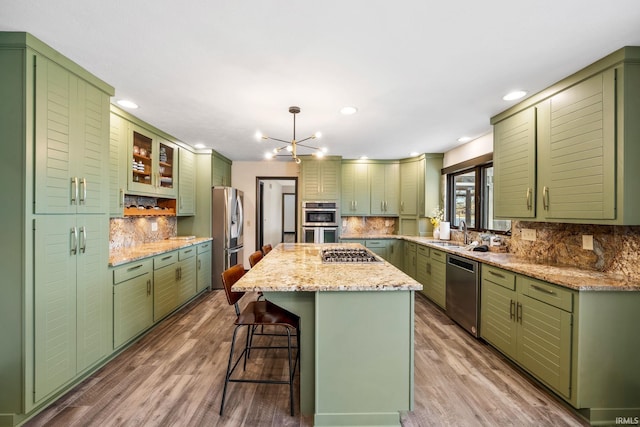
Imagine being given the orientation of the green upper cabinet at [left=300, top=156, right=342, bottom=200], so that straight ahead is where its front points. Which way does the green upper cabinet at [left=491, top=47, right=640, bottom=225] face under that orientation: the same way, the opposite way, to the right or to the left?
to the right

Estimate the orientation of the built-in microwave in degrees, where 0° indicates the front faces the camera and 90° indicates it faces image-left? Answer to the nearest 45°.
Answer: approximately 0°

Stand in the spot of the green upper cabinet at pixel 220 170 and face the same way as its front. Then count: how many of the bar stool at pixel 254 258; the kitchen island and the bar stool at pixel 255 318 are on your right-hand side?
3

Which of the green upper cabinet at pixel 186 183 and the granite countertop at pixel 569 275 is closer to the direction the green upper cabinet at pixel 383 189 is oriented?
the granite countertop

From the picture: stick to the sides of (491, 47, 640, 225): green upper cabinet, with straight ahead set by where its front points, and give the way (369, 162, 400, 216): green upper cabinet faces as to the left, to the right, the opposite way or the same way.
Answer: to the left

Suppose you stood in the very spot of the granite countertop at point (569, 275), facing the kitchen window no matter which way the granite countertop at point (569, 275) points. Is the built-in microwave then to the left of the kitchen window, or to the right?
left

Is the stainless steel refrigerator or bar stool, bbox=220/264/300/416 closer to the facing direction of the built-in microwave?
the bar stool

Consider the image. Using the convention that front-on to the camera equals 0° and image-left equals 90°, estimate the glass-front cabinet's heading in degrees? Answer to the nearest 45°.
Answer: approximately 315°

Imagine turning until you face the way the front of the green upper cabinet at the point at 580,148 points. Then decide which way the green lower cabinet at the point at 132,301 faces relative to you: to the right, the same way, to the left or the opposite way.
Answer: the opposite way

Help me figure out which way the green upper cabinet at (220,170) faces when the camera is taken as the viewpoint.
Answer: facing to the right of the viewer

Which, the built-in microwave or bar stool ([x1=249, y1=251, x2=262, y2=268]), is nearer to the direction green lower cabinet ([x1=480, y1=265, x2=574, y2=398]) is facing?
the bar stool
